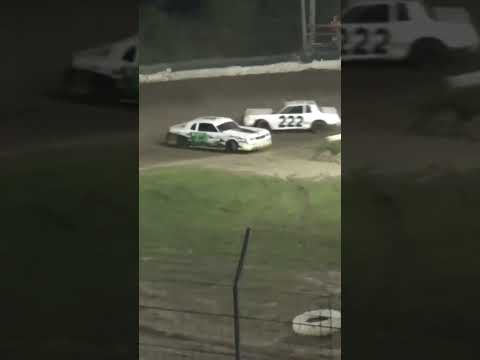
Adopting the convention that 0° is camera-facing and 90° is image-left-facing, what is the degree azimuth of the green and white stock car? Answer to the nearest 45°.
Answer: approximately 315°
